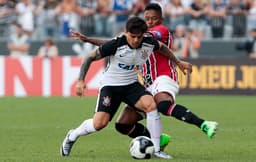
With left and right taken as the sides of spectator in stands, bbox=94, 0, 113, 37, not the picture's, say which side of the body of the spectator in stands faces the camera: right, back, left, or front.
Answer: front

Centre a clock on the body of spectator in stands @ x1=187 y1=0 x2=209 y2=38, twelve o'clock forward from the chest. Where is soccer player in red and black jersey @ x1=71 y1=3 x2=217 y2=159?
The soccer player in red and black jersey is roughly at 12 o'clock from the spectator in stands.

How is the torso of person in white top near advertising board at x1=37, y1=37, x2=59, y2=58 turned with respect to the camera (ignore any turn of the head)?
toward the camera

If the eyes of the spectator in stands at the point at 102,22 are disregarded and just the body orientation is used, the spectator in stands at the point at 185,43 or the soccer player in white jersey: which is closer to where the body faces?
the soccer player in white jersey

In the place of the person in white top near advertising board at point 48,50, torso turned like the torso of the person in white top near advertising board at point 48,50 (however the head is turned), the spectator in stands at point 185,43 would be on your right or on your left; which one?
on your left

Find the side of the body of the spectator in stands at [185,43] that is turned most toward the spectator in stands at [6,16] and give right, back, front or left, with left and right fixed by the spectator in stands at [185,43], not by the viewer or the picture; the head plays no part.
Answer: right

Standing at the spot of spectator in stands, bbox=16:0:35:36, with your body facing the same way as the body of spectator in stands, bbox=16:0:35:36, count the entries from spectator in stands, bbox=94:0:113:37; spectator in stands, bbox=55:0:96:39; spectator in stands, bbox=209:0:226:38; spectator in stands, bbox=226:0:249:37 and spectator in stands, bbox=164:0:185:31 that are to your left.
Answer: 5

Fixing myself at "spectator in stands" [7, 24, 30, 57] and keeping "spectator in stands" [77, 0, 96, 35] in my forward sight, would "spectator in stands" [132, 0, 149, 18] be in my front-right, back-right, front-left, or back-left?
front-right

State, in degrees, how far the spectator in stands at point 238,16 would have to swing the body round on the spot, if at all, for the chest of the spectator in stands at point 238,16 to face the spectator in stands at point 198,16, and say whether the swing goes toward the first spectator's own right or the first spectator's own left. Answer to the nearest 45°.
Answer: approximately 45° to the first spectator's own right

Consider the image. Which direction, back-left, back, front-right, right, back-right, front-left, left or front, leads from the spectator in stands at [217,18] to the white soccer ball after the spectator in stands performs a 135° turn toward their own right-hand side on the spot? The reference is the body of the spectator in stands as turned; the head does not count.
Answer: back-left

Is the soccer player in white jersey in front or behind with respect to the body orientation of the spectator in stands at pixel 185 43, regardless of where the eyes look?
in front

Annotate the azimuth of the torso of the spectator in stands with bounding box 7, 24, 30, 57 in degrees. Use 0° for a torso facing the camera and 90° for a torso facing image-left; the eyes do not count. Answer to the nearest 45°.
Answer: approximately 0°

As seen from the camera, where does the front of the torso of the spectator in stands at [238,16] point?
toward the camera

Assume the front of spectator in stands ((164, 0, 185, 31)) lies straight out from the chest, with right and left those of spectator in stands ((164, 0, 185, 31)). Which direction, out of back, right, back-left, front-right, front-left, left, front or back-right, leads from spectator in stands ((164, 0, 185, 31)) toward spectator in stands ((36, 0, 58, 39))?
right

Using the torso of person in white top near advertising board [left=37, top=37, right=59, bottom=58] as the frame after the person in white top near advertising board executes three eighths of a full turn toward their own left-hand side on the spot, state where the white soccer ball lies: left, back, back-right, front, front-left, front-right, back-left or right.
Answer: back-right

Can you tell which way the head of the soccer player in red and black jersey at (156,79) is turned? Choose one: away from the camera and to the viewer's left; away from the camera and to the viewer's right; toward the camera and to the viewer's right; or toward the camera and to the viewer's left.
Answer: toward the camera and to the viewer's left

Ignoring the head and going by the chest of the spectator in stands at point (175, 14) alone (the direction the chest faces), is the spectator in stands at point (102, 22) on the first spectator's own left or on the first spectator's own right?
on the first spectator's own right
